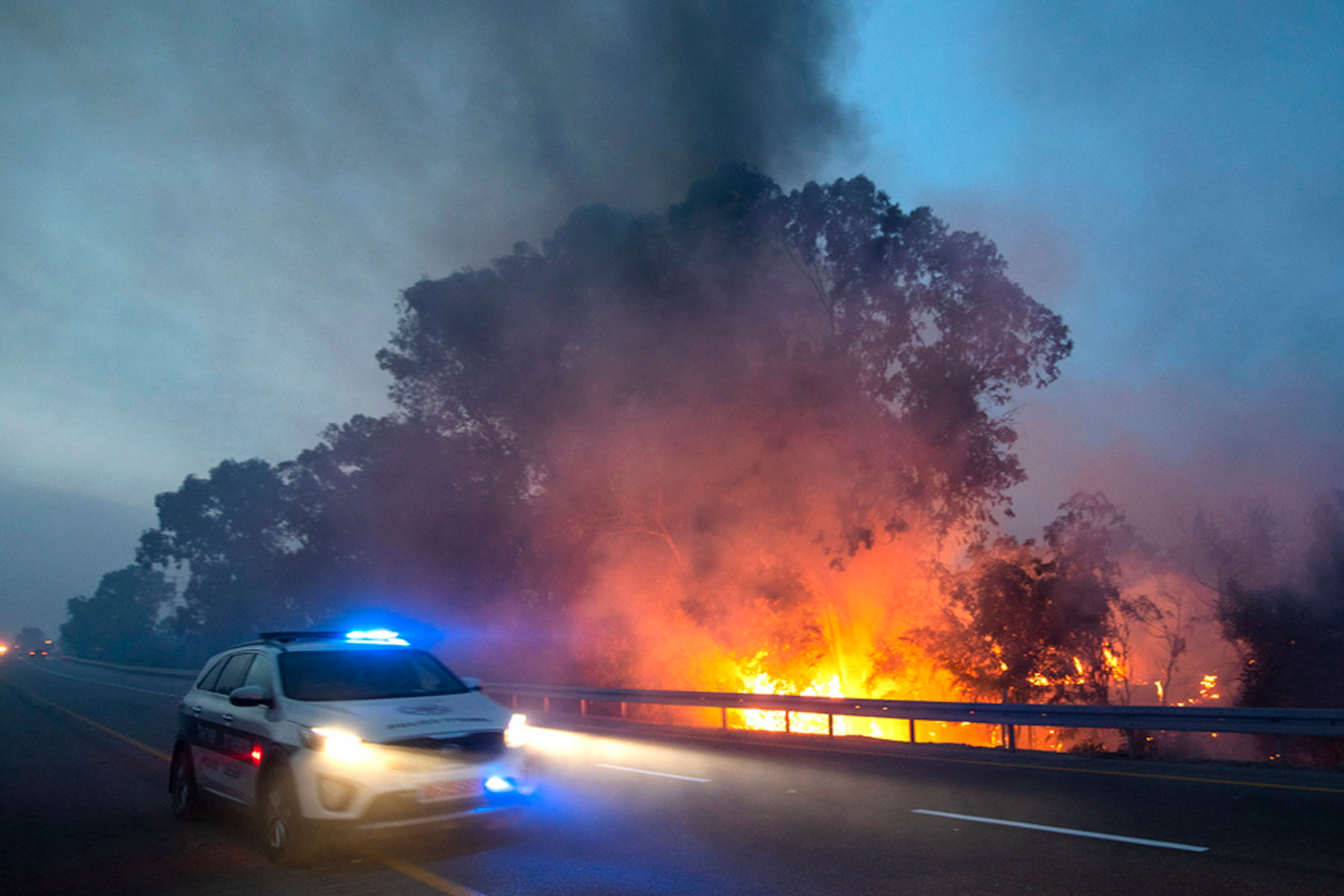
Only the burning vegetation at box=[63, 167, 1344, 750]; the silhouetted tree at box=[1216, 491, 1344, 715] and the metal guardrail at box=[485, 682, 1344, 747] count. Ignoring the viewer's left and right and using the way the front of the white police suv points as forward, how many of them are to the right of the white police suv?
0

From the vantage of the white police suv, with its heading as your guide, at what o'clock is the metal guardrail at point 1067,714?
The metal guardrail is roughly at 10 o'clock from the white police suv.

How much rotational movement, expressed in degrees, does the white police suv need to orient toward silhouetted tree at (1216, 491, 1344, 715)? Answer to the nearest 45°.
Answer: approximately 45° to its left

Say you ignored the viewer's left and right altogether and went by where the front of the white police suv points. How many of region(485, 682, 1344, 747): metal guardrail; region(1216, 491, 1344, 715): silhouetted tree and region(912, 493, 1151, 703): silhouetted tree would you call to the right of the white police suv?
0

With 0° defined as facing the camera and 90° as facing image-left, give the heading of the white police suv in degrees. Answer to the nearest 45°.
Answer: approximately 315°

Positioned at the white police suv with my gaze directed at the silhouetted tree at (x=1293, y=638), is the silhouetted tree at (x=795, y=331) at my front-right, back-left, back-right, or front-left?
front-left

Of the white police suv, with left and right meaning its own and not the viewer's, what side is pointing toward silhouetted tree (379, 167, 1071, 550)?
left

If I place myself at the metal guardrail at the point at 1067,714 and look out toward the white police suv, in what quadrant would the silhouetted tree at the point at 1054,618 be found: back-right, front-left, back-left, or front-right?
back-right

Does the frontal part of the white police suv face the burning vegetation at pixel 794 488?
no

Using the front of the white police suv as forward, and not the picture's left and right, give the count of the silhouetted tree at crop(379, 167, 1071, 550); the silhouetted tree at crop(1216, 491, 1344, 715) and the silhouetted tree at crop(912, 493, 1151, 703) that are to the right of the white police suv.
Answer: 0

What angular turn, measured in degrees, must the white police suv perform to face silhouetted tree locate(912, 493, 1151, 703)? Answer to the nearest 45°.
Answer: approximately 90° to its left

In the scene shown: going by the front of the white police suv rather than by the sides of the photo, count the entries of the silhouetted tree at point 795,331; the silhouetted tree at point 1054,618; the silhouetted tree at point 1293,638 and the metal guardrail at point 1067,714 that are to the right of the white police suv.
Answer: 0
